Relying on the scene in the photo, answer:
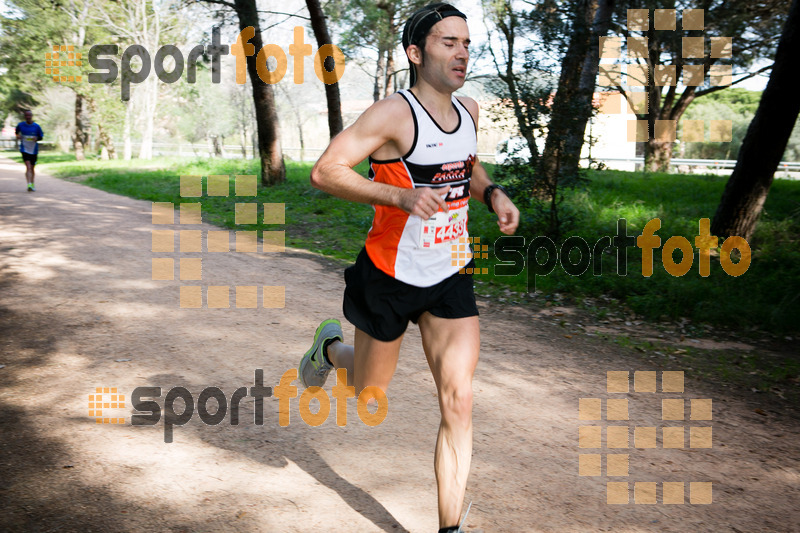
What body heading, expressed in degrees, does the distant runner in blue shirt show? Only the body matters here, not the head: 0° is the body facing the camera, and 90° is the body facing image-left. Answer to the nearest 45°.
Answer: approximately 0°

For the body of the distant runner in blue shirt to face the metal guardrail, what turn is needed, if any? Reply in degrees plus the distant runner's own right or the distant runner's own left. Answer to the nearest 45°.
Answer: approximately 90° to the distant runner's own left

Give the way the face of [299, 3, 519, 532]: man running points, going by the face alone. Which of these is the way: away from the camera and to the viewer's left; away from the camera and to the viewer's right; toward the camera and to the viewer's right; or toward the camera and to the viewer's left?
toward the camera and to the viewer's right

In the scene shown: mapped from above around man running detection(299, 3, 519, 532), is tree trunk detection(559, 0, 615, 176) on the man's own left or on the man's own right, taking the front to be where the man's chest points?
on the man's own left

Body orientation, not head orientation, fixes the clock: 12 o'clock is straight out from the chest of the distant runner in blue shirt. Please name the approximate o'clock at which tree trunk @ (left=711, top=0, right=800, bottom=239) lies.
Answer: The tree trunk is roughly at 11 o'clock from the distant runner in blue shirt.

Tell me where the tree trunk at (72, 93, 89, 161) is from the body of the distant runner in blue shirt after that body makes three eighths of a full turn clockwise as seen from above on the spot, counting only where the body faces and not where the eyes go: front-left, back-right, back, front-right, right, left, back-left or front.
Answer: front-right

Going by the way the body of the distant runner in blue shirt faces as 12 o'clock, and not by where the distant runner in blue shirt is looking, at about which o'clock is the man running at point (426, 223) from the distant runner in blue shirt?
The man running is roughly at 12 o'clock from the distant runner in blue shirt.
